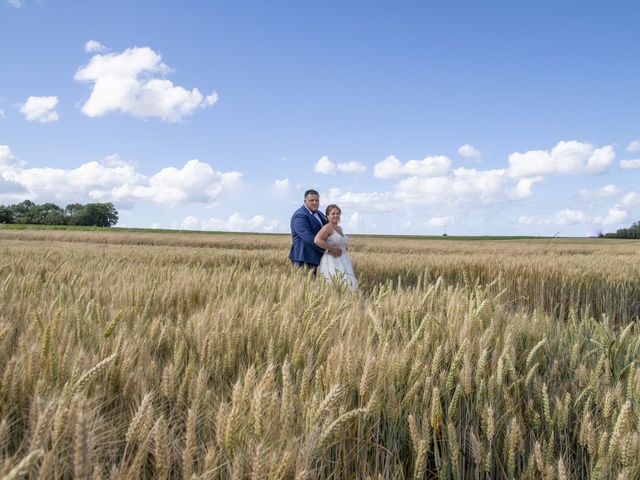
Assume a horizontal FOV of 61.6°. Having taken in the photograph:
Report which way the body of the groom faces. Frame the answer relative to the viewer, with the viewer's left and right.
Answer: facing the viewer and to the right of the viewer
